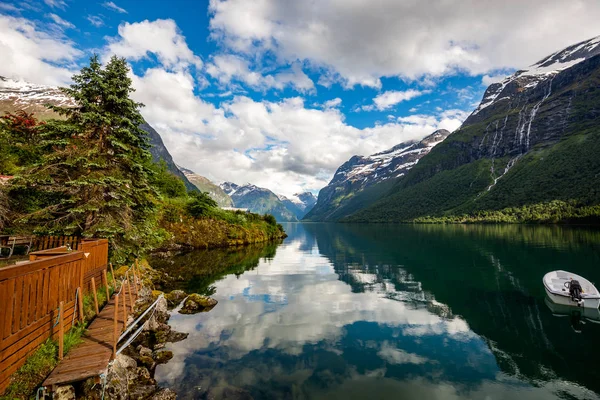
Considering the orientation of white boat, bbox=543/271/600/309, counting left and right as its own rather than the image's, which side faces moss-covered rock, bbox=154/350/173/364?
left

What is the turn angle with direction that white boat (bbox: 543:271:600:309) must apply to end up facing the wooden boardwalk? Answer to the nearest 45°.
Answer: approximately 90° to its left

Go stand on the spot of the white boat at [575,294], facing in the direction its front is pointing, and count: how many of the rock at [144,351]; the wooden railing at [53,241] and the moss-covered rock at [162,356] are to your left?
3

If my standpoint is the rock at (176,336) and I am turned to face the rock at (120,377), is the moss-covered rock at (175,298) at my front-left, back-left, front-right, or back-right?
back-right

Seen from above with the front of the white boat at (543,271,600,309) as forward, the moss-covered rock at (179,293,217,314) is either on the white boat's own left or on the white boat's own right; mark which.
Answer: on the white boat's own left

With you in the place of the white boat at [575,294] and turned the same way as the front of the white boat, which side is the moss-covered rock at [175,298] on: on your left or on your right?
on your left

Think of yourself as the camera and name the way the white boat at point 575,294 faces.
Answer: facing away from the viewer and to the left of the viewer

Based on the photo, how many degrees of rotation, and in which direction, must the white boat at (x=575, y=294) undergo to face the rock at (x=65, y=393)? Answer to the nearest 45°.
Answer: approximately 135° to its left

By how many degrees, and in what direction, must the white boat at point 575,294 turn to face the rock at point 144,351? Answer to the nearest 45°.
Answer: approximately 90° to its left

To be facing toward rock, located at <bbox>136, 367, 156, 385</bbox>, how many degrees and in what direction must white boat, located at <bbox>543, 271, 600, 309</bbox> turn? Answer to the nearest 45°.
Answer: approximately 90° to its left

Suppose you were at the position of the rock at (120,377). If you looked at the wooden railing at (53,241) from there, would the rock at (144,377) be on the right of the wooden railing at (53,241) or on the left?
right

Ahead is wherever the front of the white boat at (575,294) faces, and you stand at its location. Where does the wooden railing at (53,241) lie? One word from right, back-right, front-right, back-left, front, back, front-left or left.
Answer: left

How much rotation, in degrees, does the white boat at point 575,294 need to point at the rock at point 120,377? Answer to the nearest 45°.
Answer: approximately 90° to its left
